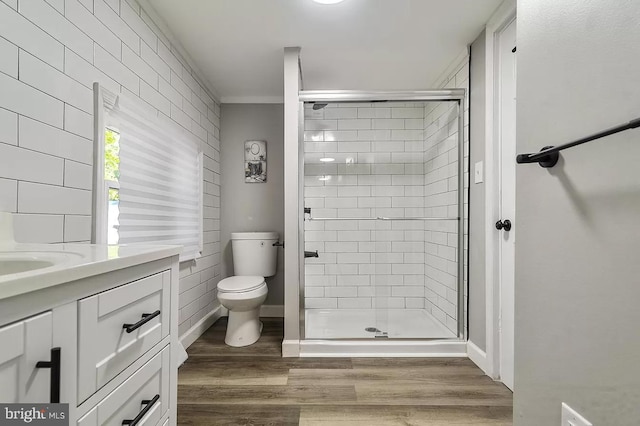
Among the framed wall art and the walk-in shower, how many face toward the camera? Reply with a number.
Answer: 2

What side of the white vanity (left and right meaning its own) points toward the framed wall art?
left

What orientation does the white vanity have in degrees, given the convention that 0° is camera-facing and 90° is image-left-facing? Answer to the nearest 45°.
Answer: approximately 315°

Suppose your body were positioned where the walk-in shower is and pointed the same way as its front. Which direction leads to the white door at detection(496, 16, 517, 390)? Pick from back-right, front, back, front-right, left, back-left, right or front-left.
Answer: front-left

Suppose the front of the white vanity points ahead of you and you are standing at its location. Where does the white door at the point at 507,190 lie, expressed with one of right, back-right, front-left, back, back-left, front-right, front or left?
front-left

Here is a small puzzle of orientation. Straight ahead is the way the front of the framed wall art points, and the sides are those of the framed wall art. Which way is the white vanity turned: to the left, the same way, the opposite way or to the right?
to the left

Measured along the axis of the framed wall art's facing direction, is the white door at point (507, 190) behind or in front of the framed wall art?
in front

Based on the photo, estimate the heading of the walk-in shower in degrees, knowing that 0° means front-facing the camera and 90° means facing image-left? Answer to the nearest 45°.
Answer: approximately 0°

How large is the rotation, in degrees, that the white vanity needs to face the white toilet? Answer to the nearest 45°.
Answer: approximately 90° to its left

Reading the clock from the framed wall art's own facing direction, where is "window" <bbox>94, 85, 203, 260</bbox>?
The window is roughly at 1 o'clock from the framed wall art.

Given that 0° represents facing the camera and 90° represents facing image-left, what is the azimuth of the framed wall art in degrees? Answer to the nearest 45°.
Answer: approximately 0°

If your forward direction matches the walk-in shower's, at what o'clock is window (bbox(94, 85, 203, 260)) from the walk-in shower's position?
The window is roughly at 2 o'clock from the walk-in shower.
